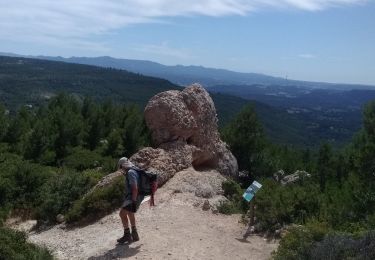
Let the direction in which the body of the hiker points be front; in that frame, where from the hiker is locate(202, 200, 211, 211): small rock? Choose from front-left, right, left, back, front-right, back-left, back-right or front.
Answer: back-right

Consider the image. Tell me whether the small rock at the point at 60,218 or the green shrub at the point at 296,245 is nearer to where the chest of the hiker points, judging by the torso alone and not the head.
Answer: the small rock

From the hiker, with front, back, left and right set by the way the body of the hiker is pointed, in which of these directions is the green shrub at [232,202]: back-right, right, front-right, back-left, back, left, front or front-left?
back-right

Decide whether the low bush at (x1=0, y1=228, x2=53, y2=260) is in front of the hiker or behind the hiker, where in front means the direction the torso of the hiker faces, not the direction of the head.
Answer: in front

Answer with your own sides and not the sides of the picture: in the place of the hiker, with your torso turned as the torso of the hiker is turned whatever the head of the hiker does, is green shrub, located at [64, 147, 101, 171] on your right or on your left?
on your right

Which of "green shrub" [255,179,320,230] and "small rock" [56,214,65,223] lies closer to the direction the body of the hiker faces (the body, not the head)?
the small rock

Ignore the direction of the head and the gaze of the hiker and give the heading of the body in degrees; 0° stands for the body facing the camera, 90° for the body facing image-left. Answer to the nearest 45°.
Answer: approximately 90°
